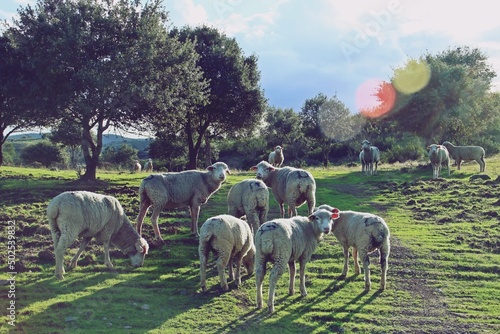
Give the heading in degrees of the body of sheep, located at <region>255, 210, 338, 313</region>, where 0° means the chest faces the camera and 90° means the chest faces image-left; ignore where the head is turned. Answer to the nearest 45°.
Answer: approximately 225°

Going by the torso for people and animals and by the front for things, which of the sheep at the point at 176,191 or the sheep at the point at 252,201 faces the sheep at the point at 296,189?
the sheep at the point at 176,191

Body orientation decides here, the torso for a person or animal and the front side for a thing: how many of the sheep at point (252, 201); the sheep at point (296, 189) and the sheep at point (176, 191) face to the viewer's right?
1

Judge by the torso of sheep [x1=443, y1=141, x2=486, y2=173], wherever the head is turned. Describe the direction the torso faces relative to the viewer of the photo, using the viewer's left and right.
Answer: facing to the left of the viewer

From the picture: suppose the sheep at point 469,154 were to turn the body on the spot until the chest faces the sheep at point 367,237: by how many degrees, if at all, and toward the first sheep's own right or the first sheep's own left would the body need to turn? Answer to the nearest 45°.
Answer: approximately 90° to the first sheep's own left

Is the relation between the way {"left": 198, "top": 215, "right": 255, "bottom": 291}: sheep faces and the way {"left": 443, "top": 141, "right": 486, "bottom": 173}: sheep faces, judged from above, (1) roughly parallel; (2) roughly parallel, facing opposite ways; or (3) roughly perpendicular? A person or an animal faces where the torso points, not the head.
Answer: roughly perpendicular

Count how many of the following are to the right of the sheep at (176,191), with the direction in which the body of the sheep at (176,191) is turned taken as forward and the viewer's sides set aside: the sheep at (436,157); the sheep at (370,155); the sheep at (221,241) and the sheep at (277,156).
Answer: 1

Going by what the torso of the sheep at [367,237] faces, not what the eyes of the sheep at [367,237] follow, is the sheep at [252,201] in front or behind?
in front
